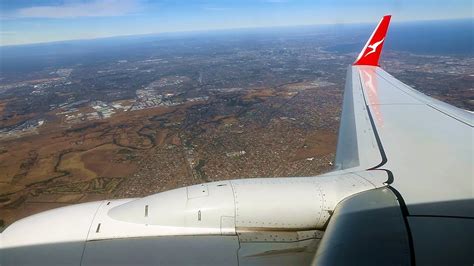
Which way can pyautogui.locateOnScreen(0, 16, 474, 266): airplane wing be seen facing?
to the viewer's left
